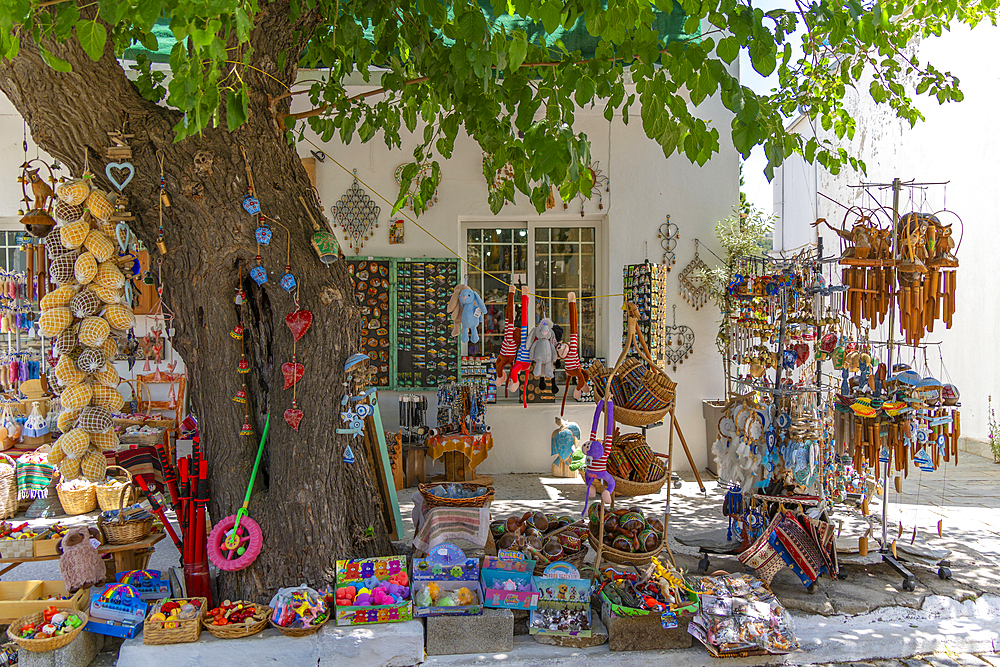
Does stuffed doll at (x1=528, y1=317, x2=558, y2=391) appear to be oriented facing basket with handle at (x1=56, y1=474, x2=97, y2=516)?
no

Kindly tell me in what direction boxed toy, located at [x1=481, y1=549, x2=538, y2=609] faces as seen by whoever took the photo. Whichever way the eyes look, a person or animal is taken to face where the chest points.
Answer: facing the viewer

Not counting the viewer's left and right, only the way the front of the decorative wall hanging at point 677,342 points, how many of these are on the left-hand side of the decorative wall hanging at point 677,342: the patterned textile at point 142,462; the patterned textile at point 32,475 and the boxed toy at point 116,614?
0

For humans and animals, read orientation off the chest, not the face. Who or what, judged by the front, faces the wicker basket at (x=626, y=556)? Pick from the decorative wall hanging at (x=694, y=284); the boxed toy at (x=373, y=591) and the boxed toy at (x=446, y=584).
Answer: the decorative wall hanging

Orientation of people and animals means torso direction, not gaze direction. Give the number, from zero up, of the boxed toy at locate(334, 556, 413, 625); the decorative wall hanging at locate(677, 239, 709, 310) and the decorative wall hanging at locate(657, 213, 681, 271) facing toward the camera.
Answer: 3

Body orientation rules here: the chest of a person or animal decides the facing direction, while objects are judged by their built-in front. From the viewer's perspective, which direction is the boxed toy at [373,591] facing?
toward the camera

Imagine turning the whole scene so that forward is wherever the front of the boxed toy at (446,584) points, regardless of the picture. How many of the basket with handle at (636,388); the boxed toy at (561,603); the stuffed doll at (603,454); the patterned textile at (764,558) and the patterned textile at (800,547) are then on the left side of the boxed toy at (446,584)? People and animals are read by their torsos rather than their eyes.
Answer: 5

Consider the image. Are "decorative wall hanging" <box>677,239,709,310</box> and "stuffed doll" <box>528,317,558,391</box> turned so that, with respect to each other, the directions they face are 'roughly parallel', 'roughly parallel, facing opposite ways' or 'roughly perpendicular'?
roughly parallel

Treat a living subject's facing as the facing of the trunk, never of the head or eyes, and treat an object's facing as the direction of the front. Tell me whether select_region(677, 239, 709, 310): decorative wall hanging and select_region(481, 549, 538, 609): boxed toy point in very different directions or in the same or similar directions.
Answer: same or similar directions

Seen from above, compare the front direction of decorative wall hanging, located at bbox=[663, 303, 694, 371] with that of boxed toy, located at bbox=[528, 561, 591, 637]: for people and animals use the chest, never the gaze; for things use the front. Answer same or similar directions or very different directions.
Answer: same or similar directions

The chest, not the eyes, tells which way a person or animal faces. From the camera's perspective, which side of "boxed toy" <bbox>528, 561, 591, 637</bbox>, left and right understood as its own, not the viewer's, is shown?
front

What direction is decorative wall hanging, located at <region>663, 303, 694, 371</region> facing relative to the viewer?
toward the camera

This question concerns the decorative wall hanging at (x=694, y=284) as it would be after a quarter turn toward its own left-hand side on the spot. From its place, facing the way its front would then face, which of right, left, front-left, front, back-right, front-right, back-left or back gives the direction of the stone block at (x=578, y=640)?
right

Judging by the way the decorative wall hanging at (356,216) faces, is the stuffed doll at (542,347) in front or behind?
in front

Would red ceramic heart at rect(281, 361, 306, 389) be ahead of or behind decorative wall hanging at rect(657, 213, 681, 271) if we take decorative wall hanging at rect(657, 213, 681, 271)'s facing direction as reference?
ahead

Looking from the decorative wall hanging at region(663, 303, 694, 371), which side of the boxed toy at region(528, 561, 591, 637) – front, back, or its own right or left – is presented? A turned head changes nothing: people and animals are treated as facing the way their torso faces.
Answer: back

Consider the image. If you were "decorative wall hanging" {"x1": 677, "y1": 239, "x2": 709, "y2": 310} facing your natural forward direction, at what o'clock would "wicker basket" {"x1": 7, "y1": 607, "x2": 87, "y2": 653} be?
The wicker basket is roughly at 1 o'clock from the decorative wall hanging.

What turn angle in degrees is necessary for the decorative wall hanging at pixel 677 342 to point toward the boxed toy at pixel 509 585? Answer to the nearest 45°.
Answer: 0° — it already faces it
